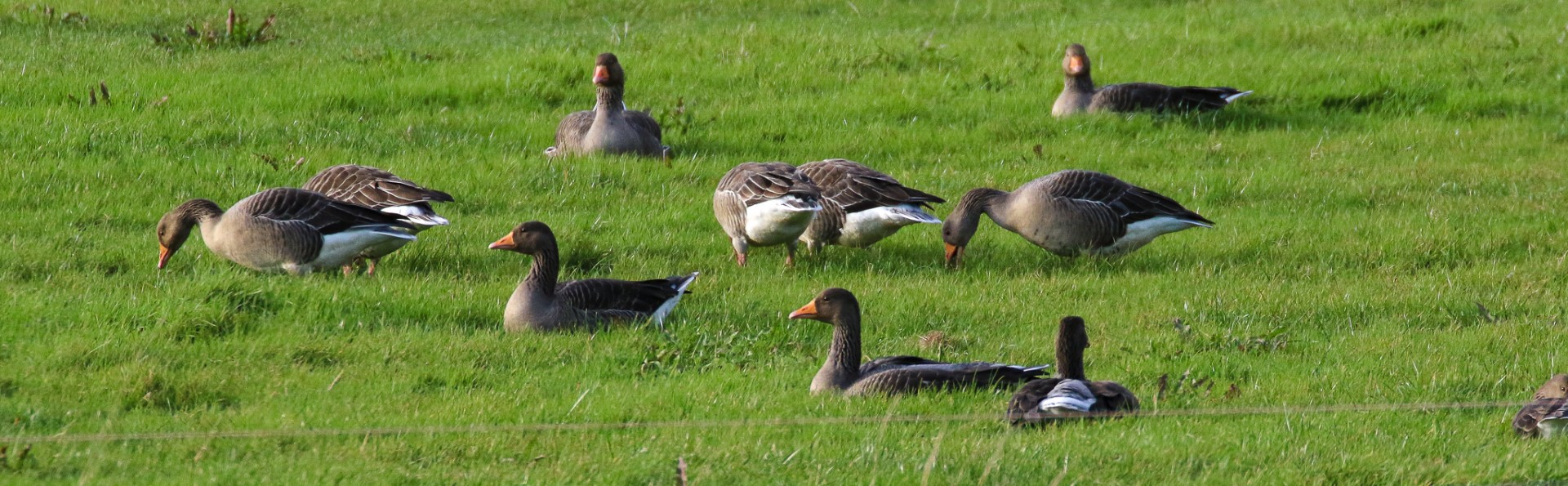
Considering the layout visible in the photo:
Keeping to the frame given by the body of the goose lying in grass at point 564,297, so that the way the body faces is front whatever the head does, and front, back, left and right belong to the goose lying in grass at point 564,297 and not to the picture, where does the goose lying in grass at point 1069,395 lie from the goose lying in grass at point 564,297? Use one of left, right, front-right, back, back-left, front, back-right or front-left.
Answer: back-left

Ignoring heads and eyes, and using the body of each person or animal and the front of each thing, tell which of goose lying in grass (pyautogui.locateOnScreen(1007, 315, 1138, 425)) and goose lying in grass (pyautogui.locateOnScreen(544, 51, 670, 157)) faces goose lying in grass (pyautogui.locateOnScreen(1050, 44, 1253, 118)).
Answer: goose lying in grass (pyautogui.locateOnScreen(1007, 315, 1138, 425))

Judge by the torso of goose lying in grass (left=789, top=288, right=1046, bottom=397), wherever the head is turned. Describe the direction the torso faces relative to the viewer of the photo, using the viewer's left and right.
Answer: facing to the left of the viewer

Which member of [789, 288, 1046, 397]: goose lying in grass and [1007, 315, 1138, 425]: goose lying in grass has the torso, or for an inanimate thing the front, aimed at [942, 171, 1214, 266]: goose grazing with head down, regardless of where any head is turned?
[1007, 315, 1138, 425]: goose lying in grass

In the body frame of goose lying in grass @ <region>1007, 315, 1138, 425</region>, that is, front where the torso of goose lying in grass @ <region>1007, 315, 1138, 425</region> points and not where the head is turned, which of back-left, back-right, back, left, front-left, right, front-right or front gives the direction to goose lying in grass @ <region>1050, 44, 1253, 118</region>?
front

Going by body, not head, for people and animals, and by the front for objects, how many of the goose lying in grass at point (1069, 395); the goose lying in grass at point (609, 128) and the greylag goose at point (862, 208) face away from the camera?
1

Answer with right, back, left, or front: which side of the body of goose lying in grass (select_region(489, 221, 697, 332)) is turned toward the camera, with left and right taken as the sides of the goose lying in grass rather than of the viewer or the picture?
left

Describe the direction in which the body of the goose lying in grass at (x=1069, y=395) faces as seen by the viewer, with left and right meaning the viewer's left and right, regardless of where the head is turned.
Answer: facing away from the viewer

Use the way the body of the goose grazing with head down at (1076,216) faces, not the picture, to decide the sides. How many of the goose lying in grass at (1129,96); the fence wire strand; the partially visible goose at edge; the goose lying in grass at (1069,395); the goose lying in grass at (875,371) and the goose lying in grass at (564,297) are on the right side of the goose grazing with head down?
1

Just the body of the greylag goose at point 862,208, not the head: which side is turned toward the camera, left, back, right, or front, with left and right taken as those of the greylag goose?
left

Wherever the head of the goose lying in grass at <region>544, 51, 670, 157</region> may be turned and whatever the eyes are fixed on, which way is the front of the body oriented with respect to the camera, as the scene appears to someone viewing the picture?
toward the camera

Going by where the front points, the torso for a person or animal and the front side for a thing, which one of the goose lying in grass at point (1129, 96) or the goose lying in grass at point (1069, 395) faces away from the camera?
the goose lying in grass at point (1069, 395)

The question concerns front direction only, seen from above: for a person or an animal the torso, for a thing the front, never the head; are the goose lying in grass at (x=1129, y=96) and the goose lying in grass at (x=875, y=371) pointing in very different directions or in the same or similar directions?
same or similar directions

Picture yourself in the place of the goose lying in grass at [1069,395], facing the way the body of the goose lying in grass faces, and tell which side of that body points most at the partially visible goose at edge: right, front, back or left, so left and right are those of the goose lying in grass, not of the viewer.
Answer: right

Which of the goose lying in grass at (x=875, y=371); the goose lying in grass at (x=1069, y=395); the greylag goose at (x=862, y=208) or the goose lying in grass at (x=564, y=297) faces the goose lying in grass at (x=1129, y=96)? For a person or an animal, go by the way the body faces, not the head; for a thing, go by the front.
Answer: the goose lying in grass at (x=1069, y=395)

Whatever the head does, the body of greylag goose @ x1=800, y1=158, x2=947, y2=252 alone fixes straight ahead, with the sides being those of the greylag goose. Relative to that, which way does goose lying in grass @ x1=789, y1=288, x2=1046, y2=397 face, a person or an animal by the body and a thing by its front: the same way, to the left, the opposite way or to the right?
the same way

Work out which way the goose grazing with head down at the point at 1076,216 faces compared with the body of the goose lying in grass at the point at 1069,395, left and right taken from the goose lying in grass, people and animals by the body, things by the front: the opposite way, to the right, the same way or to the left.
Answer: to the left

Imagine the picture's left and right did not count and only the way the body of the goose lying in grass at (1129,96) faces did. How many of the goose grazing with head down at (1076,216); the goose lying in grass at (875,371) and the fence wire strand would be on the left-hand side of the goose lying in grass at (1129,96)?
3
